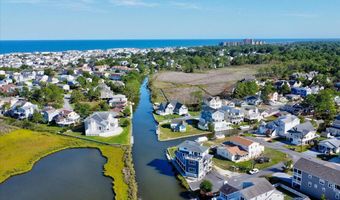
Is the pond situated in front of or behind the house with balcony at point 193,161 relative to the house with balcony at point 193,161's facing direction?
in front

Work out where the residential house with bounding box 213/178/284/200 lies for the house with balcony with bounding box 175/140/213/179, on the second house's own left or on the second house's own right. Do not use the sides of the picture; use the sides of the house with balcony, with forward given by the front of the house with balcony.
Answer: on the second house's own left

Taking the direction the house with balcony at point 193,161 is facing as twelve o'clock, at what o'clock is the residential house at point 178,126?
The residential house is roughly at 4 o'clock from the house with balcony.

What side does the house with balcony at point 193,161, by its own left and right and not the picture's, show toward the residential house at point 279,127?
left

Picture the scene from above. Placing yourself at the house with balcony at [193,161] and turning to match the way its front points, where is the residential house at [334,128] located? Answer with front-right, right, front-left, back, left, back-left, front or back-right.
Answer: back

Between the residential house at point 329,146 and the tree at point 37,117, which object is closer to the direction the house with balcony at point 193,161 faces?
the tree

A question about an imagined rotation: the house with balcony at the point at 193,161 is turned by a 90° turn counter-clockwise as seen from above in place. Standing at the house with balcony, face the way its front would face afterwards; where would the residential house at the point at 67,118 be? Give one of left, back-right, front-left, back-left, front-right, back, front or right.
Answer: back

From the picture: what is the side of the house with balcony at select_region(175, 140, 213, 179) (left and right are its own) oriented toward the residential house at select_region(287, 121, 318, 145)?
back

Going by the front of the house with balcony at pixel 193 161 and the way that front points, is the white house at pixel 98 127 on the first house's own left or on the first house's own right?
on the first house's own right

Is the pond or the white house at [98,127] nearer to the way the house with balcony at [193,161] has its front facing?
the pond

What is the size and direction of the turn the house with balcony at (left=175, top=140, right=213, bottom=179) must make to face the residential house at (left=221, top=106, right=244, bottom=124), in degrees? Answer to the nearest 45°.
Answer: approximately 135° to its right
